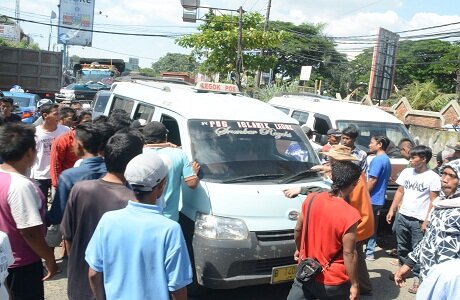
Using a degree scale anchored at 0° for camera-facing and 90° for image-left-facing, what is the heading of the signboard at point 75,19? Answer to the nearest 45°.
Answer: approximately 0°

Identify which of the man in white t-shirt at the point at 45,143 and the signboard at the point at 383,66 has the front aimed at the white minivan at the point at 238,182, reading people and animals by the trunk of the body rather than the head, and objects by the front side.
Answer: the man in white t-shirt

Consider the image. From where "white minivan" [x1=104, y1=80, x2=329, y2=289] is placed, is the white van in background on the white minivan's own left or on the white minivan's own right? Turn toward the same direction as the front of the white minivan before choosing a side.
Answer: on the white minivan's own left

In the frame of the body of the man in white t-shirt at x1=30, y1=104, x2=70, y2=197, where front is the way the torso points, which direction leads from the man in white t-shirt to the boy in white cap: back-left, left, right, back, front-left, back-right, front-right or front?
front-right

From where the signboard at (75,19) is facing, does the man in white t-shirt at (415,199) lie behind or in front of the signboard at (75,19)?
in front

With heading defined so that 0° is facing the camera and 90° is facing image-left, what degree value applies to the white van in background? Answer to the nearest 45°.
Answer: approximately 315°
